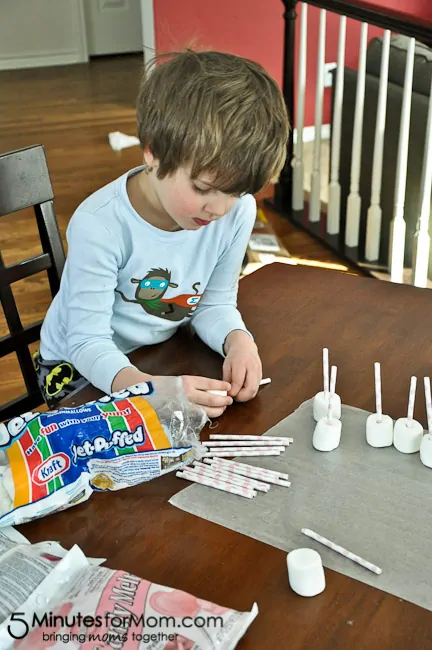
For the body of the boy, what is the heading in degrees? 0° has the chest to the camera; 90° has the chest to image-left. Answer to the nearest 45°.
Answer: approximately 315°
